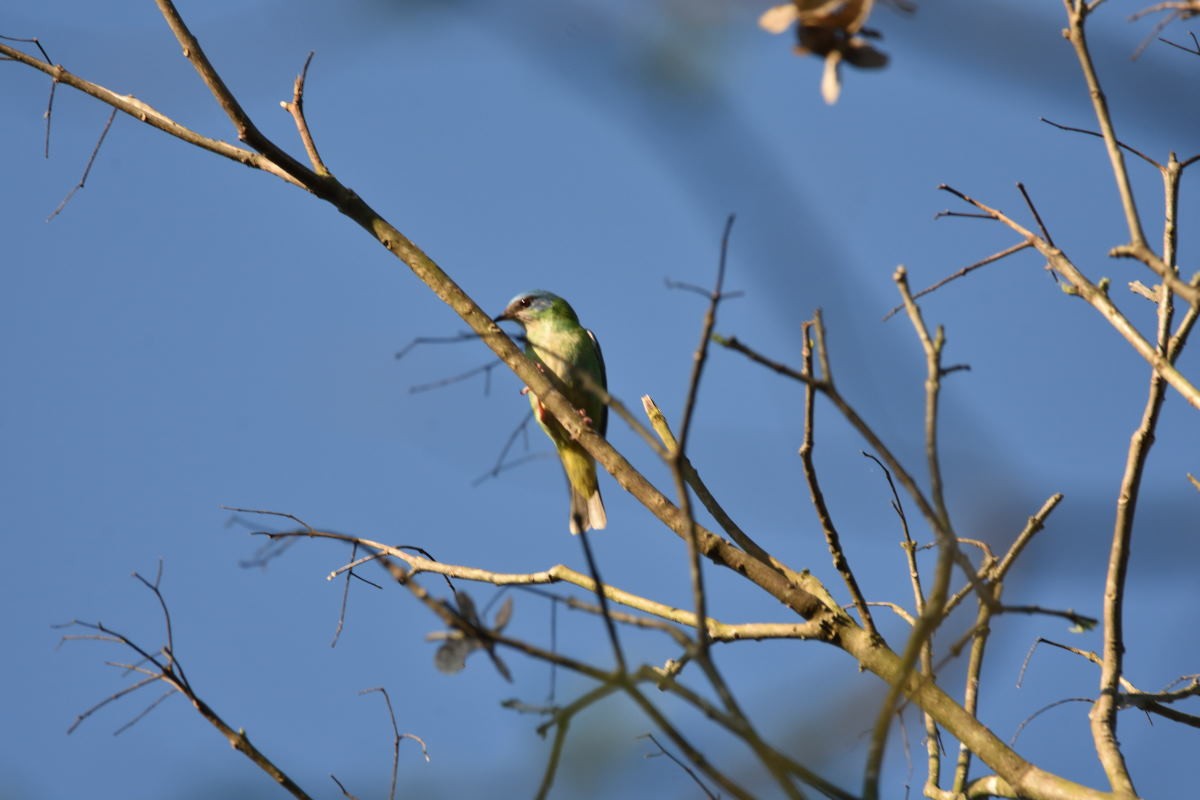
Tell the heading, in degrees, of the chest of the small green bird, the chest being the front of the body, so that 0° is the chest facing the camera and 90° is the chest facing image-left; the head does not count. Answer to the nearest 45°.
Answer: approximately 45°
